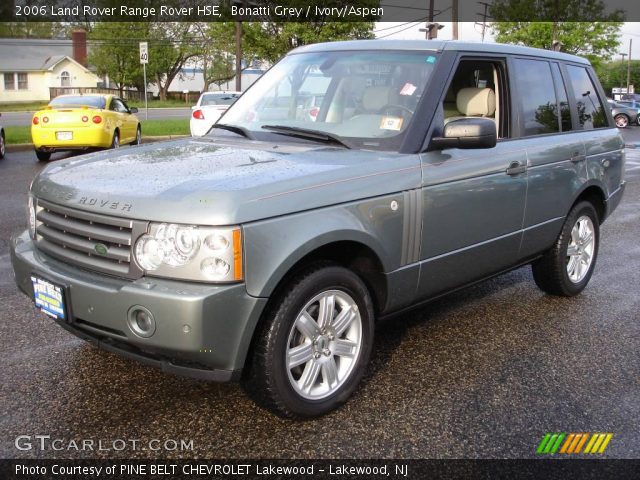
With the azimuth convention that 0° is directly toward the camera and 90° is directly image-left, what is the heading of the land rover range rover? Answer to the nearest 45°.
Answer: approximately 45°

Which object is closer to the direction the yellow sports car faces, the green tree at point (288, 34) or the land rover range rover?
the green tree

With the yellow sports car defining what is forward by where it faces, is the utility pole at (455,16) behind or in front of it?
in front

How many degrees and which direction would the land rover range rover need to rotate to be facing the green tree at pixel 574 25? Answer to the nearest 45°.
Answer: approximately 135° to its right

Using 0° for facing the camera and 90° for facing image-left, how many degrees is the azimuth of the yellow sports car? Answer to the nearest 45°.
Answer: approximately 225°

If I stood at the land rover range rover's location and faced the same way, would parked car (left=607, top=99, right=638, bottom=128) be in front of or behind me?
behind

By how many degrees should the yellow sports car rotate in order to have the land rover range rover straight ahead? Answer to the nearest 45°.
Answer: approximately 135° to its right

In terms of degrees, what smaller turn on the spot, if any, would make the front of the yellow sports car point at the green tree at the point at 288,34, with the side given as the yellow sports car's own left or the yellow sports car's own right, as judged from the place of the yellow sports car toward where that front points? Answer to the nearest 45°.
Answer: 0° — it already faces it

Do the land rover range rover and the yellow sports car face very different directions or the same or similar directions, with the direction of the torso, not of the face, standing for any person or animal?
very different directions

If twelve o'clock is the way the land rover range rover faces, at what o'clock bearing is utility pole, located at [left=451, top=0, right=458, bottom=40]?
The utility pole is roughly at 5 o'clock from the land rover range rover.

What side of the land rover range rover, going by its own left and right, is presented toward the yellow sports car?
right
